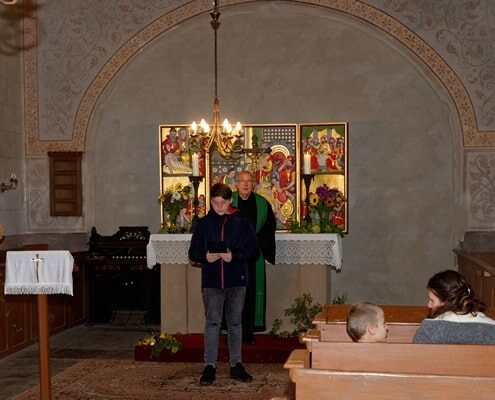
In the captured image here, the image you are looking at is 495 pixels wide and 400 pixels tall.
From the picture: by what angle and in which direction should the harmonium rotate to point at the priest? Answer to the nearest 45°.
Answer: approximately 45° to its left

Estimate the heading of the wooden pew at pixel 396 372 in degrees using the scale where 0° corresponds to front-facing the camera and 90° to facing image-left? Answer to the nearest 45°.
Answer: approximately 180°

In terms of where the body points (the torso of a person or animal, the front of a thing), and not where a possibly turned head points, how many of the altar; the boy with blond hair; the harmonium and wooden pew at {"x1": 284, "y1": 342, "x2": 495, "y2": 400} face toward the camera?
2

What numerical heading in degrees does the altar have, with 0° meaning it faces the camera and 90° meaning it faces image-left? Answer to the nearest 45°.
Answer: approximately 0°

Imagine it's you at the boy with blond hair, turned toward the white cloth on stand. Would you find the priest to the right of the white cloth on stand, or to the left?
right

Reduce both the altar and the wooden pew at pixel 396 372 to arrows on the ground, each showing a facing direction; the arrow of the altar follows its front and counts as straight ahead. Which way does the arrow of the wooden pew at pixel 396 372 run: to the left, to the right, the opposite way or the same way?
the opposite way

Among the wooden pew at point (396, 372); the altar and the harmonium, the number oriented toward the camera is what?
2

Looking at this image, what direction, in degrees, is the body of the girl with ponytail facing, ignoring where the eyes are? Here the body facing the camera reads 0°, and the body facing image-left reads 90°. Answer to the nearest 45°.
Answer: approximately 135°

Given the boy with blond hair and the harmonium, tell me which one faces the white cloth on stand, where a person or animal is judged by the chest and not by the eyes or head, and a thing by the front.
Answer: the harmonium

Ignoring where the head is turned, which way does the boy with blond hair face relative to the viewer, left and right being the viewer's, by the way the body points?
facing away from the viewer and to the right of the viewer
